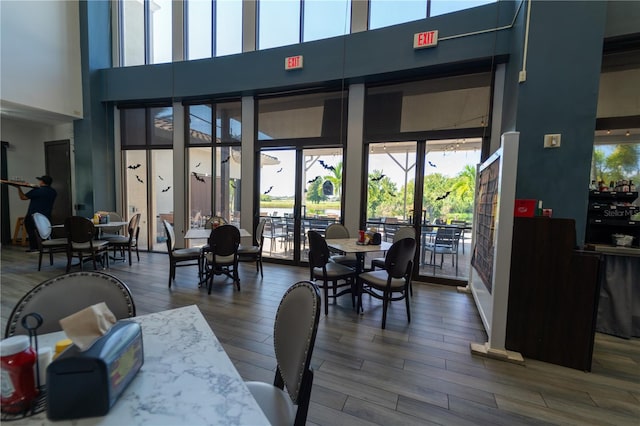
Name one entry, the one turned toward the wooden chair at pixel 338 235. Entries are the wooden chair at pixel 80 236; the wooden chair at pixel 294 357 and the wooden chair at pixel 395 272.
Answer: the wooden chair at pixel 395 272

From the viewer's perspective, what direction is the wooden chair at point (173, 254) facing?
to the viewer's right

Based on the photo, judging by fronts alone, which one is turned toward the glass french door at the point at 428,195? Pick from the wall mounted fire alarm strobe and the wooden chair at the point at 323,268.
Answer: the wooden chair

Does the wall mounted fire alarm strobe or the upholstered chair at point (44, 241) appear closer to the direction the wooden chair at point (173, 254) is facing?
the wall mounted fire alarm strobe

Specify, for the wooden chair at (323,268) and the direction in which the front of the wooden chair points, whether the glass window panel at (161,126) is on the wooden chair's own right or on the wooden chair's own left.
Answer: on the wooden chair's own left

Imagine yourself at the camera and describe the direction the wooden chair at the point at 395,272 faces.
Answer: facing away from the viewer and to the left of the viewer

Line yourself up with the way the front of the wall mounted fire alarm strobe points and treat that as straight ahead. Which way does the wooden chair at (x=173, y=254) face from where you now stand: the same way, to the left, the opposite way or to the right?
to the left

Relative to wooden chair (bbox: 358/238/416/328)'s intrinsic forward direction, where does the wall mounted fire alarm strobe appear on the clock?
The wall mounted fire alarm strobe is roughly at 4 o'clock from the wooden chair.

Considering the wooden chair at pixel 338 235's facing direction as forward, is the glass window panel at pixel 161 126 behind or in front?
behind

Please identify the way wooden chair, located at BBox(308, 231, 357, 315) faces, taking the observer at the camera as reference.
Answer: facing away from the viewer and to the right of the viewer

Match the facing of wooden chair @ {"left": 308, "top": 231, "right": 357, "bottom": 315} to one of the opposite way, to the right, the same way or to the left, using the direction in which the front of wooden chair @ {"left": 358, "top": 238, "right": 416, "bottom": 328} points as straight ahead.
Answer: to the right
